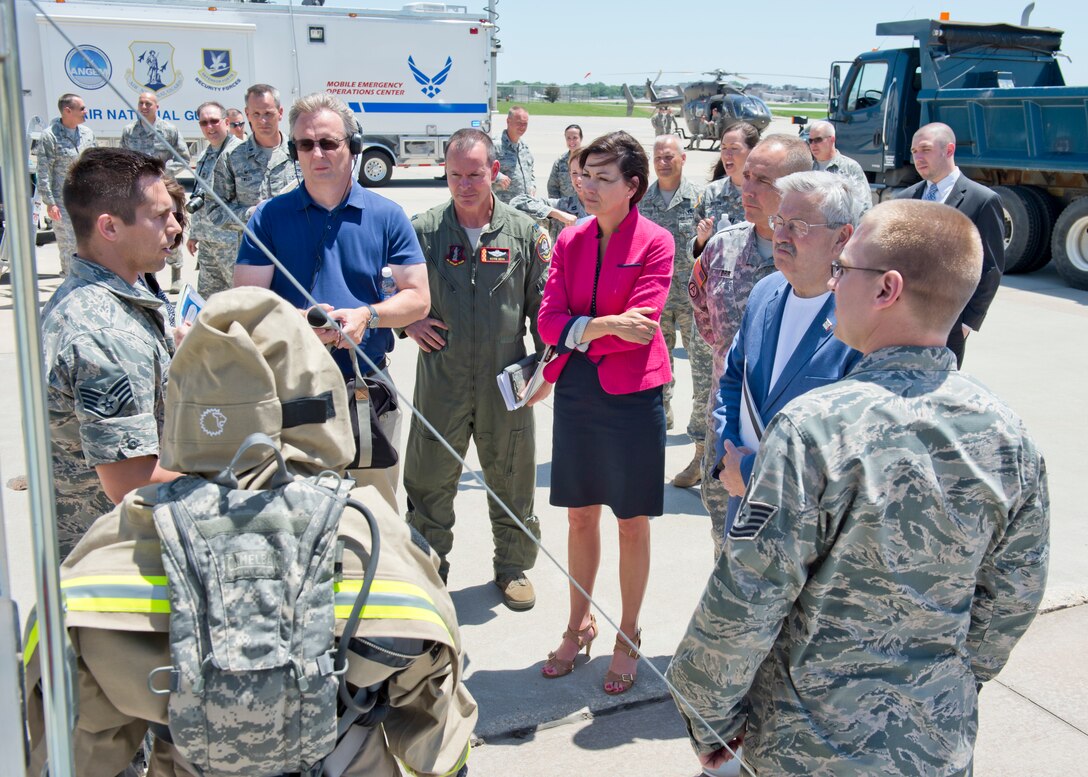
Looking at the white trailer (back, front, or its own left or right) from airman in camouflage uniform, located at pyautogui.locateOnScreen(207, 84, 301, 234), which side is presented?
left

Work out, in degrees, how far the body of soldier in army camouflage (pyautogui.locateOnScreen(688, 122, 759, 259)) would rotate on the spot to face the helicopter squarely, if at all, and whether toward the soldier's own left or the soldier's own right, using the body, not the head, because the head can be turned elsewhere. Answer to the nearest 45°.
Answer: approximately 135° to the soldier's own right

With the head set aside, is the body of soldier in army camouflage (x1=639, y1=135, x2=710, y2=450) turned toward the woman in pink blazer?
yes

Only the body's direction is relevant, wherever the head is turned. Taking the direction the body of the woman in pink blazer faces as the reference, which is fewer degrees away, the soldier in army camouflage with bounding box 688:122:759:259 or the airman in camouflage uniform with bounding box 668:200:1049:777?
the airman in camouflage uniform

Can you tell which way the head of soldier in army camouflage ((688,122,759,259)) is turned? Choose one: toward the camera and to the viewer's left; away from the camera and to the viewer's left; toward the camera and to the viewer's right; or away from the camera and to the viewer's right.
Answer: toward the camera and to the viewer's left

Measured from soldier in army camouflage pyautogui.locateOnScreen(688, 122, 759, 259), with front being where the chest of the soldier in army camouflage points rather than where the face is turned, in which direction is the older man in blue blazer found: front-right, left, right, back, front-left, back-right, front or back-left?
front-left

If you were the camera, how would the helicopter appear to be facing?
facing the viewer and to the right of the viewer

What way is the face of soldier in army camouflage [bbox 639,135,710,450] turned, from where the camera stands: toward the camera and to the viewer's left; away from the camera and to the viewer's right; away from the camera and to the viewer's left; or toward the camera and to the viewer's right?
toward the camera and to the viewer's left

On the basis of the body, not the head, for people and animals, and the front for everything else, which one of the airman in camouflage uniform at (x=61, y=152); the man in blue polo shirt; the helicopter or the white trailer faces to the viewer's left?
the white trailer

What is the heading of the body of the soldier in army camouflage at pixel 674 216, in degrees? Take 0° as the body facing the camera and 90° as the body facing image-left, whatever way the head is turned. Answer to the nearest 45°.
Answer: approximately 0°

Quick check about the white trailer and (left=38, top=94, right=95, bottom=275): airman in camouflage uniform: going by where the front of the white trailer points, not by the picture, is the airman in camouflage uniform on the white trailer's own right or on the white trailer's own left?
on the white trailer's own left

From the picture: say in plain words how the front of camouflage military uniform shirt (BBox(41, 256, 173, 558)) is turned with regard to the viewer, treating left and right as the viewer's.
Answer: facing to the right of the viewer

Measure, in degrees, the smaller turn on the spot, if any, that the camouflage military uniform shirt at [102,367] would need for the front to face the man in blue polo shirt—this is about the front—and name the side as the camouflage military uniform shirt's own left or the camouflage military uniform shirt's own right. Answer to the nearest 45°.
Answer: approximately 45° to the camouflage military uniform shirt's own left

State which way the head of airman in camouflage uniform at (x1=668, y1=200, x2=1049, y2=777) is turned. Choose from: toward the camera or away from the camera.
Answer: away from the camera

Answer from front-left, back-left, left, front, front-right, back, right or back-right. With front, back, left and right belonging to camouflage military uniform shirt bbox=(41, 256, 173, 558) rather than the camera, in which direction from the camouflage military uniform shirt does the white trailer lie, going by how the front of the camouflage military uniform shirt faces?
left
